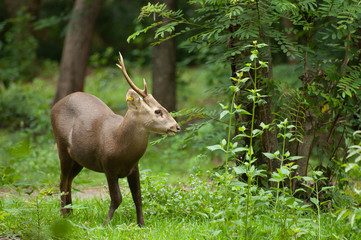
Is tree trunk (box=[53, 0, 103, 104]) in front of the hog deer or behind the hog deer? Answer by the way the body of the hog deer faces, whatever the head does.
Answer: behind

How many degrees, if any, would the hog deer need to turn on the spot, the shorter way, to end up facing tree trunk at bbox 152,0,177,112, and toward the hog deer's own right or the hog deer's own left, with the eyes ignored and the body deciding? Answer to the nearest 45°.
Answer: approximately 135° to the hog deer's own left

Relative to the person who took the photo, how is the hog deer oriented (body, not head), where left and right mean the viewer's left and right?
facing the viewer and to the right of the viewer
